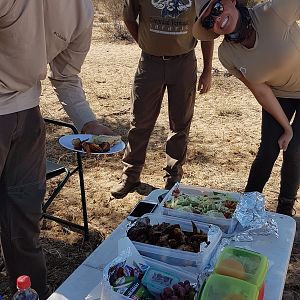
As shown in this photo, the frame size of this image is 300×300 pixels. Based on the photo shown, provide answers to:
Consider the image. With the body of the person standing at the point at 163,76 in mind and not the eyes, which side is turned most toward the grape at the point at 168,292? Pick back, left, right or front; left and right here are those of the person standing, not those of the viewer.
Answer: front

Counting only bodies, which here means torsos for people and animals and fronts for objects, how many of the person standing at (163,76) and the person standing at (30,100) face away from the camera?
0

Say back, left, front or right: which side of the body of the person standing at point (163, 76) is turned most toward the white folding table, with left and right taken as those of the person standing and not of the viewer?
front

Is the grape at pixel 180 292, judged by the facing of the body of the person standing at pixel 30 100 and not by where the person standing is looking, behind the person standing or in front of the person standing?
in front

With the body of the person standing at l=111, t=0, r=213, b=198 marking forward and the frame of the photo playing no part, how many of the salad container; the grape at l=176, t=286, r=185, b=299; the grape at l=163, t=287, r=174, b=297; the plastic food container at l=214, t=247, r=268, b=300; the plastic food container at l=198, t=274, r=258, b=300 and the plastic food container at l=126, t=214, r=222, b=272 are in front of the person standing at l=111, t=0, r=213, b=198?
6

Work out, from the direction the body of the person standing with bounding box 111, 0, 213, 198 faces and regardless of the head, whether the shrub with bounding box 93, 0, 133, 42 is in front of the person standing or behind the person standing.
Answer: behind

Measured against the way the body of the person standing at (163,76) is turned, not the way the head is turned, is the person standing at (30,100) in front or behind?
in front

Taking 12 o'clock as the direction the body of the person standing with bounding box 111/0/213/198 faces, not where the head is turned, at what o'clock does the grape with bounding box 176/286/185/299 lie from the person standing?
The grape is roughly at 12 o'clock from the person standing.

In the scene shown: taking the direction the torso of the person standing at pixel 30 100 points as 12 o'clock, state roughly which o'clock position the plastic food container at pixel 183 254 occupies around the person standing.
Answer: The plastic food container is roughly at 12 o'clock from the person standing.

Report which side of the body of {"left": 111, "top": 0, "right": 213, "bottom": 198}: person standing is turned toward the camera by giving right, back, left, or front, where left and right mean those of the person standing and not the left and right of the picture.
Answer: front

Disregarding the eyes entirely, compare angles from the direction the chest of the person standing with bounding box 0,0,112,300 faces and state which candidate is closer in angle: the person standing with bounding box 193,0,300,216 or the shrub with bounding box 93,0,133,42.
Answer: the person standing

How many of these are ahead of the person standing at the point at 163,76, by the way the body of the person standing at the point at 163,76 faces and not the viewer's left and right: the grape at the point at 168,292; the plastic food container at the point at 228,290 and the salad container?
3
